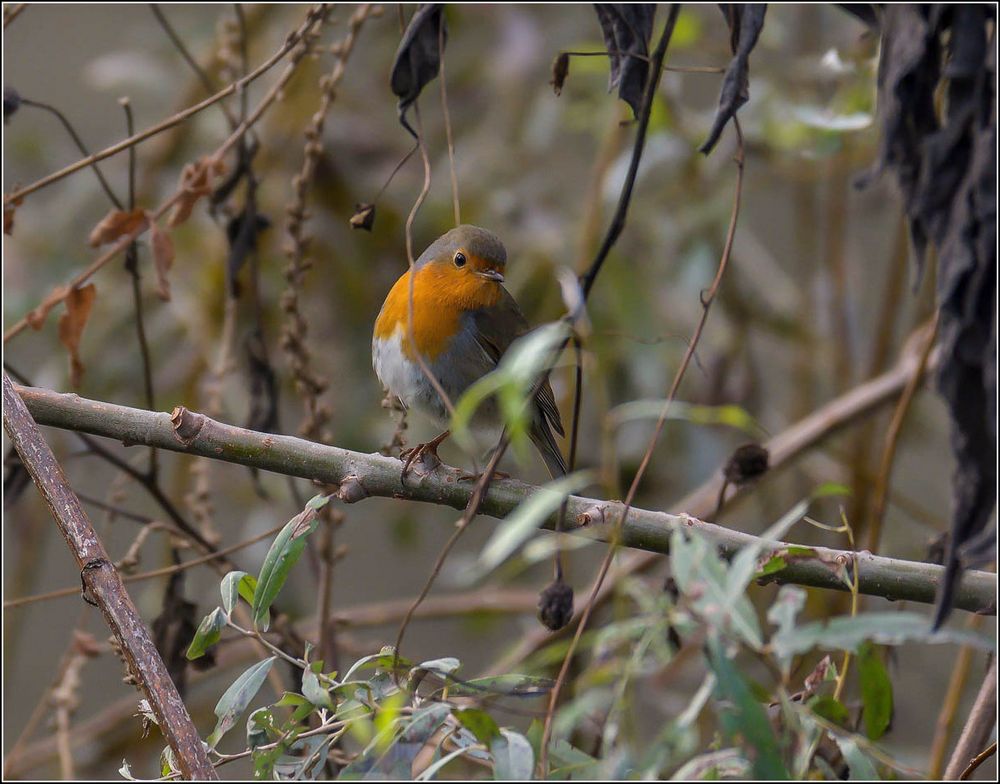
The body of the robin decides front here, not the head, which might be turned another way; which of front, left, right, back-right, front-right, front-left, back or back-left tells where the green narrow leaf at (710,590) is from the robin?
front-left

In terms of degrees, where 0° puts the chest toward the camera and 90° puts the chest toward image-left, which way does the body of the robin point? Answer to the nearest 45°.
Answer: approximately 45°

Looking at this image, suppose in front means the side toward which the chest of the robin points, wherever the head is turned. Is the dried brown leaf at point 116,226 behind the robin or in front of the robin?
in front

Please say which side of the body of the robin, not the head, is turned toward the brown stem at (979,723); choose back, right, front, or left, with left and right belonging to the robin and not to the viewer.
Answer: left

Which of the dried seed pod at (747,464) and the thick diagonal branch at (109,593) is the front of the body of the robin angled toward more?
the thick diagonal branch

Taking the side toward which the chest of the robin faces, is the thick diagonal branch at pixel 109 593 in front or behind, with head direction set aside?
in front
